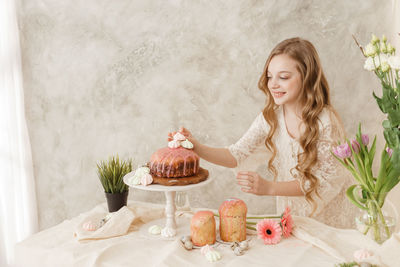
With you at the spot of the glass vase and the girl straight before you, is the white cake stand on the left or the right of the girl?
left

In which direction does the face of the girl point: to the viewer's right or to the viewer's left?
to the viewer's left

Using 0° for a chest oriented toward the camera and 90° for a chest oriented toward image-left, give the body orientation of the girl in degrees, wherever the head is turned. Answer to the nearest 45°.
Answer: approximately 45°

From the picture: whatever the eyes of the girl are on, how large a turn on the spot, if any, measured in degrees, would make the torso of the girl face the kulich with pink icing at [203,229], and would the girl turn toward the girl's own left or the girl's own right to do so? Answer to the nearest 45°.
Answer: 0° — they already face it

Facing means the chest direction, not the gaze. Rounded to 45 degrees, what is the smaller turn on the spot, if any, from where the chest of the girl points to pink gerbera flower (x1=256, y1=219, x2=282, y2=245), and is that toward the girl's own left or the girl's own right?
0° — they already face it

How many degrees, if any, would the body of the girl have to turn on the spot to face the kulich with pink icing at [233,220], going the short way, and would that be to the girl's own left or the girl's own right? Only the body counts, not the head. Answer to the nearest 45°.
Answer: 0° — they already face it
